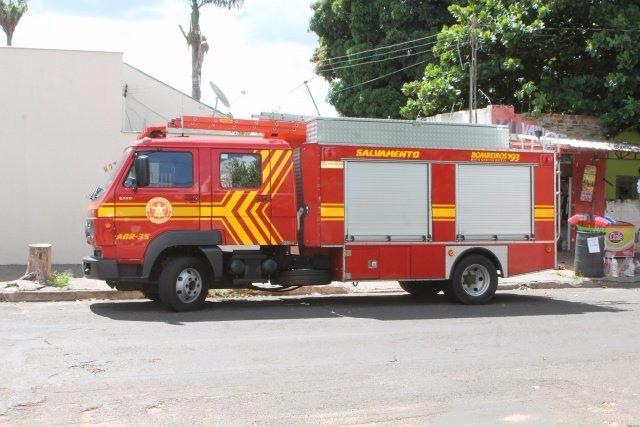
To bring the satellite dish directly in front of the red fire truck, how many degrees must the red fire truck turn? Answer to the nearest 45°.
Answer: approximately 45° to its right

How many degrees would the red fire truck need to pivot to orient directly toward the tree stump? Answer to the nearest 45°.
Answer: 0° — it already faces it

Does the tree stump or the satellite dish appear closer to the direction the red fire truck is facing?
the tree stump

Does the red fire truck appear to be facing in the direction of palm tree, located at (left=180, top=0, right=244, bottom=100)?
no

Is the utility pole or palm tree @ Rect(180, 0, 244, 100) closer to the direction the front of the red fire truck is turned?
the palm tree

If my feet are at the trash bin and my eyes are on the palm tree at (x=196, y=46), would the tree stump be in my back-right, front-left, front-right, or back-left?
front-left

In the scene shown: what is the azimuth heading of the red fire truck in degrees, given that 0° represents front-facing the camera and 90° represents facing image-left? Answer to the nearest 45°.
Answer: approximately 90°

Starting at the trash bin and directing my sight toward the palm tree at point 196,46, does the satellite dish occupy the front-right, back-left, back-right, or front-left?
front-left

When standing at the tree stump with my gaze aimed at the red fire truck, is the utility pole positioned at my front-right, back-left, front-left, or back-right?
front-left

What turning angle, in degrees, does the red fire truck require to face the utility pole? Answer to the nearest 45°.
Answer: approximately 135° to its right

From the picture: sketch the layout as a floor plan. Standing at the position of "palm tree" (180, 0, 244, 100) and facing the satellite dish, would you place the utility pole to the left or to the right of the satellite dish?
left

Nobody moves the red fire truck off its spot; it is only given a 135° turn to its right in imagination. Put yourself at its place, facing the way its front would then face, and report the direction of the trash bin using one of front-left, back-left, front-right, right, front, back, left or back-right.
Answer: front

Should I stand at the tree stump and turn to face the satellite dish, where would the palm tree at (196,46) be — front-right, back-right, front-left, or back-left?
front-left

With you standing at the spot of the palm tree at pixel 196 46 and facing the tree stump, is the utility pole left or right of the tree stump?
left
